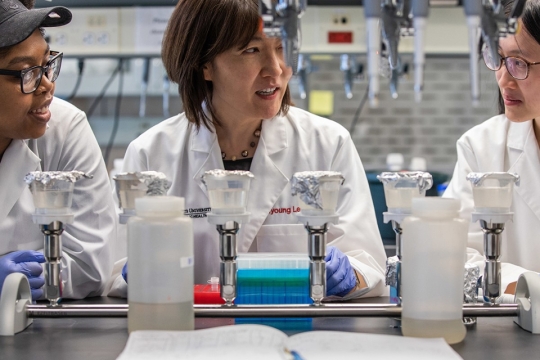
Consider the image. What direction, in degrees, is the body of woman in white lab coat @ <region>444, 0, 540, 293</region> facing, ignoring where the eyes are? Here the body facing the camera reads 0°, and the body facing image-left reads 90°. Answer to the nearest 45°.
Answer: approximately 45°

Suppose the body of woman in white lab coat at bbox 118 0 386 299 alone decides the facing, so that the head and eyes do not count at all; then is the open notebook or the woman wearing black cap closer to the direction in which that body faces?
the open notebook

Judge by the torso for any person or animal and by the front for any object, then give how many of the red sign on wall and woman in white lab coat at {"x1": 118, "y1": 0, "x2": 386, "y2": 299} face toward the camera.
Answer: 2

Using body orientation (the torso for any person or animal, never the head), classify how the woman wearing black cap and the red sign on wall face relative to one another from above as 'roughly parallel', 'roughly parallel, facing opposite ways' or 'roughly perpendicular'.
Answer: roughly perpendicular

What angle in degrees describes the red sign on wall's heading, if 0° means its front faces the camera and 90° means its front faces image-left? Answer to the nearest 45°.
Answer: approximately 0°
